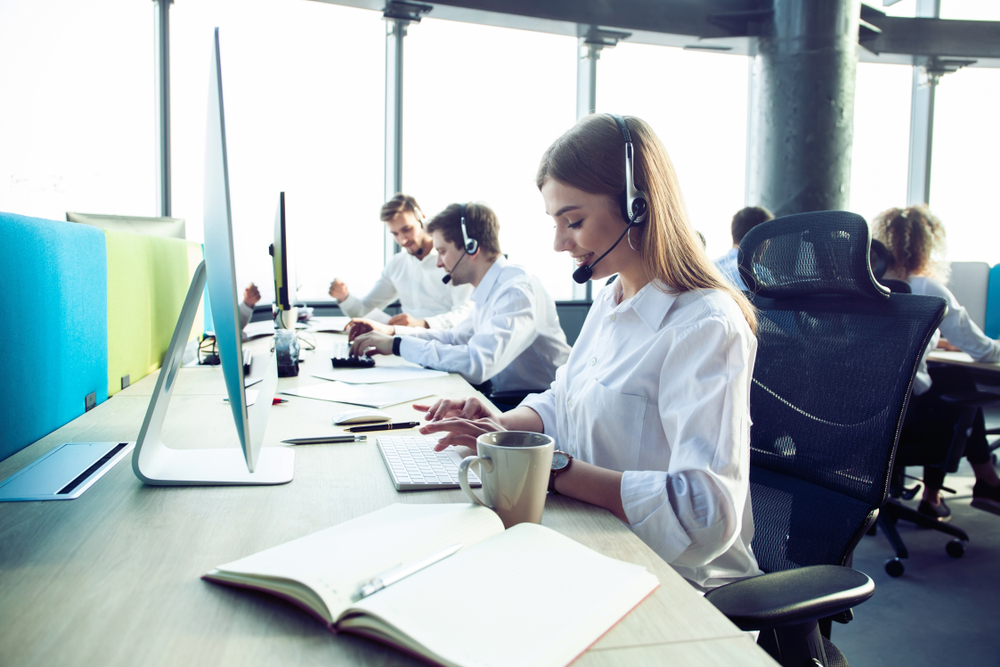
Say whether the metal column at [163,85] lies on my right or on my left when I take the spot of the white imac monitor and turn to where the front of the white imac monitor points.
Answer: on my left

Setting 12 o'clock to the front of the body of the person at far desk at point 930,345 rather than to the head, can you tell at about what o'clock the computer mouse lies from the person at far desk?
The computer mouse is roughly at 5 o'clock from the person at far desk.

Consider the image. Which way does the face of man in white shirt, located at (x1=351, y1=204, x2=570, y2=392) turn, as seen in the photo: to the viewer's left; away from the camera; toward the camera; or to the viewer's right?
to the viewer's left

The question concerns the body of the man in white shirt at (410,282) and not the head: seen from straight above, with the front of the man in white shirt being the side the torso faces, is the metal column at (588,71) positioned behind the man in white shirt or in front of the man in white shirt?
behind

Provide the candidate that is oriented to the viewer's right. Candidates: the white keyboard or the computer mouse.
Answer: the white keyboard

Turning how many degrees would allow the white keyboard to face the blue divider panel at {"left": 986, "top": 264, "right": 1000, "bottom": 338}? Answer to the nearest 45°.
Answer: approximately 45° to its left

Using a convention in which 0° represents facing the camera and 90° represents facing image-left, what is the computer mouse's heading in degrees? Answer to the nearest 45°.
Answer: approximately 90°

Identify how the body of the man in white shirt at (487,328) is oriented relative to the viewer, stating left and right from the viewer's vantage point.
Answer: facing to the left of the viewer

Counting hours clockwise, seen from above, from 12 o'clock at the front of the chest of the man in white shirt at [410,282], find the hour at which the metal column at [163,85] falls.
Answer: The metal column is roughly at 2 o'clock from the man in white shirt.

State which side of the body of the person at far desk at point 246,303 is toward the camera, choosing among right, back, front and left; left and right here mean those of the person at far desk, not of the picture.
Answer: right

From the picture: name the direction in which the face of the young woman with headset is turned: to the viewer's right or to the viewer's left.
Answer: to the viewer's left

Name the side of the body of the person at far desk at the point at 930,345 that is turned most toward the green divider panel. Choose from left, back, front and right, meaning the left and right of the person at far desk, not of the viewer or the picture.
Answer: back

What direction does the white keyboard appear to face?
to the viewer's right

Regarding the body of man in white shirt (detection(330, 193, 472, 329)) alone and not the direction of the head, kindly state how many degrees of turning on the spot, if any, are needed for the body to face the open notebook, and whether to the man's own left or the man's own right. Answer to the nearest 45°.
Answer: approximately 45° to the man's own left
